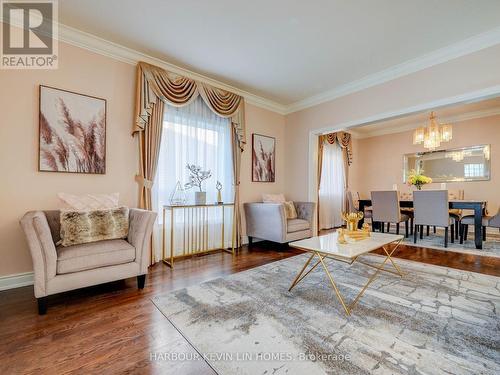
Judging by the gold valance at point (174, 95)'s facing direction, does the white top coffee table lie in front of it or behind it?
in front

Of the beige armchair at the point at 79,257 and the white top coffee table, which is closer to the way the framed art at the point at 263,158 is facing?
the white top coffee table

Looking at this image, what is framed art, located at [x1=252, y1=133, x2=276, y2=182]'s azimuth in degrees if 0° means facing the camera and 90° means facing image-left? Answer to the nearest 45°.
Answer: approximately 315°

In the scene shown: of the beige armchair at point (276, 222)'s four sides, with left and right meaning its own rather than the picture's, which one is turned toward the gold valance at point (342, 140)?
left

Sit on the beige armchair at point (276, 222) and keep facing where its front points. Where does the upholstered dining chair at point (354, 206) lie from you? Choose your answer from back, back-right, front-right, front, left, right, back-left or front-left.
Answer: left

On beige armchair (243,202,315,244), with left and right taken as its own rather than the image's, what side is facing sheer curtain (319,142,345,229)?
left

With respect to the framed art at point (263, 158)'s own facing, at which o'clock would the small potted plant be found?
The small potted plant is roughly at 3 o'clock from the framed art.

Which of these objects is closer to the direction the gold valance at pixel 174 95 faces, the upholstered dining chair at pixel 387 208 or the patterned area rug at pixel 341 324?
the patterned area rug

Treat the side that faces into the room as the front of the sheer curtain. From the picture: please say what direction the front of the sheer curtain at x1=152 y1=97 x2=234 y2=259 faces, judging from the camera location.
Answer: facing the viewer and to the right of the viewer

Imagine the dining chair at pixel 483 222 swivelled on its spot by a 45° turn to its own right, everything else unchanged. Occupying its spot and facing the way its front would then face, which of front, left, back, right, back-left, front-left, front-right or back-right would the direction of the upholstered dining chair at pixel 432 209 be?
left
